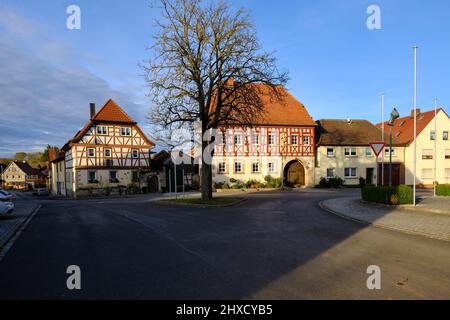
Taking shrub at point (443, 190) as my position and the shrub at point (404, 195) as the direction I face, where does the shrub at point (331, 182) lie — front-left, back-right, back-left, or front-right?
back-right

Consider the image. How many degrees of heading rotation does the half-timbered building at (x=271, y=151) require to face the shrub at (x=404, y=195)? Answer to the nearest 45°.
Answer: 0° — it already faces it

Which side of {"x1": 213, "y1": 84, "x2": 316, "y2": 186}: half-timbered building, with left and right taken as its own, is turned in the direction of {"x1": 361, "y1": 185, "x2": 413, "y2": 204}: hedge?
front

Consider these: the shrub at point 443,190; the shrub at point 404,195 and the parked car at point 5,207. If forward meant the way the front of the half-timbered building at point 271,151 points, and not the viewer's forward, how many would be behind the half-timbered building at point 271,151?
0

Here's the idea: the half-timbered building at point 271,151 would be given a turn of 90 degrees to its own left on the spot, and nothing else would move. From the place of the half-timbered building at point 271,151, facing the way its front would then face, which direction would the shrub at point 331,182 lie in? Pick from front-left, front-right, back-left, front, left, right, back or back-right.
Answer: front

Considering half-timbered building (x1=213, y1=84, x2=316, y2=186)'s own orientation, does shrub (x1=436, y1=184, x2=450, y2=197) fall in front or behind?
in front

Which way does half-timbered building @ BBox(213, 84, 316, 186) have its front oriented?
toward the camera

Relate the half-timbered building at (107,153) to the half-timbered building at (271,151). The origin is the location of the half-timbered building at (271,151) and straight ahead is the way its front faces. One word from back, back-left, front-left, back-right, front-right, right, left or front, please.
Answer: right

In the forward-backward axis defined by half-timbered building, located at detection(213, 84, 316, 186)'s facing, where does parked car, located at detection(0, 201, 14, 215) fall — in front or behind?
in front
